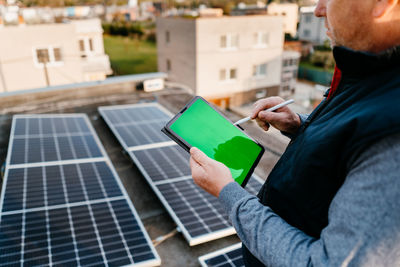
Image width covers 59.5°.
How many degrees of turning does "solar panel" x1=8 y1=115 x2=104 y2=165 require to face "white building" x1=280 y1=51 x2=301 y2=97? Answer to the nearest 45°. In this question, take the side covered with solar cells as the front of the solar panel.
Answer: approximately 135° to its left

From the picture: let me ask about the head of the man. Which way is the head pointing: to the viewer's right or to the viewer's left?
to the viewer's left

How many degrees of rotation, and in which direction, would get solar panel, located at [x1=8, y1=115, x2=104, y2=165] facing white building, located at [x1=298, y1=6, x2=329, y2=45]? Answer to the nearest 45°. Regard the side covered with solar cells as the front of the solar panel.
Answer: approximately 135° to its left

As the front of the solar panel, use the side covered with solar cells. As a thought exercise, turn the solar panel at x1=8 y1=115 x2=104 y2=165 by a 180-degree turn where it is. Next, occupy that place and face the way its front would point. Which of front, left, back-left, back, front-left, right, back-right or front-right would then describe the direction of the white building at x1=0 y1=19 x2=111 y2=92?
front

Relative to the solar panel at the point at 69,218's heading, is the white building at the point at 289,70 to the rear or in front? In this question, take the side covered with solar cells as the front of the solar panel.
to the rear

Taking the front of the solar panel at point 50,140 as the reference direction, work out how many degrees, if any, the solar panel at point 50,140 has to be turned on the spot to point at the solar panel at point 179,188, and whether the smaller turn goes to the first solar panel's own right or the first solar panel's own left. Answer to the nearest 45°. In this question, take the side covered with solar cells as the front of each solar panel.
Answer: approximately 45° to the first solar panel's own left

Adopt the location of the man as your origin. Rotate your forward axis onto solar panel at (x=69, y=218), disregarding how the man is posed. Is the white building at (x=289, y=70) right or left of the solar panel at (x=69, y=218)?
right

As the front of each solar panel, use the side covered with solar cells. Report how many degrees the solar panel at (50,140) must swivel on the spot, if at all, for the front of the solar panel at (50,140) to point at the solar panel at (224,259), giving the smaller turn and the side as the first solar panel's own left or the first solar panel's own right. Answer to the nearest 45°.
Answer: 0° — it already faces it

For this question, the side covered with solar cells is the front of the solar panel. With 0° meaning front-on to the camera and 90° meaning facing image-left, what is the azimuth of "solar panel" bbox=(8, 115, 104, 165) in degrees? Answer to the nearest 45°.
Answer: approximately 0°

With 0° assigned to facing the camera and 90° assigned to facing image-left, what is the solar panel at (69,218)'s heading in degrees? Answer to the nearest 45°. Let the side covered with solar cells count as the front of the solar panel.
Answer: approximately 0°
